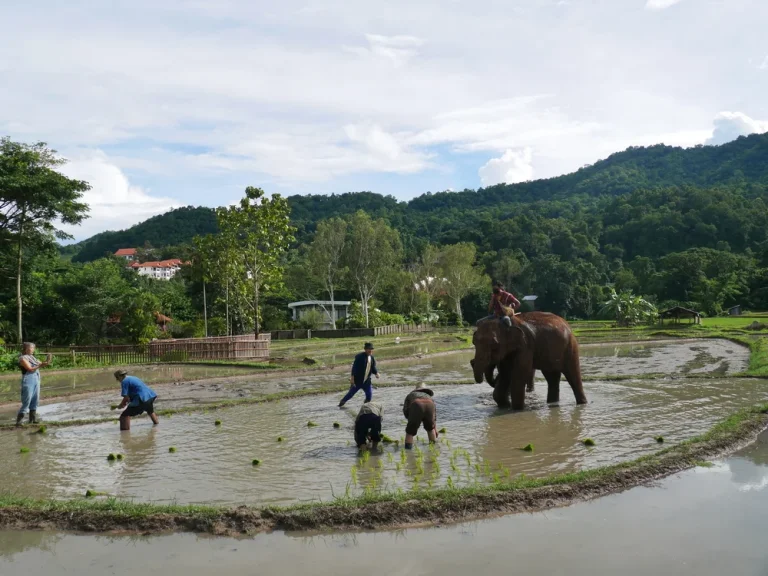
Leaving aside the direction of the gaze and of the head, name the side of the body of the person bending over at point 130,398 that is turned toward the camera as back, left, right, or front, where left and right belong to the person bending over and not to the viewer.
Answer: left

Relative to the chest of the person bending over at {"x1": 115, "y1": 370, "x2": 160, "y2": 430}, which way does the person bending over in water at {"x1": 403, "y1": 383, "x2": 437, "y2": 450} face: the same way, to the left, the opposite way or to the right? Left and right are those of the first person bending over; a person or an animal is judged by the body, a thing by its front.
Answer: to the right

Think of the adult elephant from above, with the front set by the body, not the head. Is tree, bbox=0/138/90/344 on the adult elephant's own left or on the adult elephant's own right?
on the adult elephant's own right

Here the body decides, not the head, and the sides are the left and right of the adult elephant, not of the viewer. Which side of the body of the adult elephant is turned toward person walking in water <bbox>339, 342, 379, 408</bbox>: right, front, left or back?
front

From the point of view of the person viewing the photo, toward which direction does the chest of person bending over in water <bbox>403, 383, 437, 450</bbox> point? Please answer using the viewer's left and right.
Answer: facing away from the viewer

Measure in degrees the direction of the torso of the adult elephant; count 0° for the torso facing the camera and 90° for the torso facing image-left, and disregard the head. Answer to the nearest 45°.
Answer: approximately 45°

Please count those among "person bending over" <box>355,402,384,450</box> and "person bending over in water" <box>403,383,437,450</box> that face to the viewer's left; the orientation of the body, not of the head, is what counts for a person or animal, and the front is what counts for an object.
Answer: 0

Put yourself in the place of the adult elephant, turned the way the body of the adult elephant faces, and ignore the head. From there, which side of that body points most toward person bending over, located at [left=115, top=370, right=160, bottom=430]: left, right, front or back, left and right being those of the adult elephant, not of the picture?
front

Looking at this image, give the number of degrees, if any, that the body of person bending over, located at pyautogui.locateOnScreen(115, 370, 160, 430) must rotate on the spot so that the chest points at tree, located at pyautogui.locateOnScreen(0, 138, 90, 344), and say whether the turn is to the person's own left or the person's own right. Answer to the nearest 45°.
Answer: approximately 90° to the person's own right
